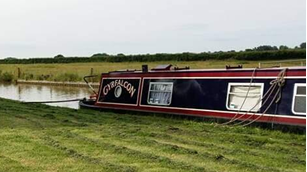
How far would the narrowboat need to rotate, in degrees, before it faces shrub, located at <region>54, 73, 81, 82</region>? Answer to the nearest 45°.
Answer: approximately 180°
